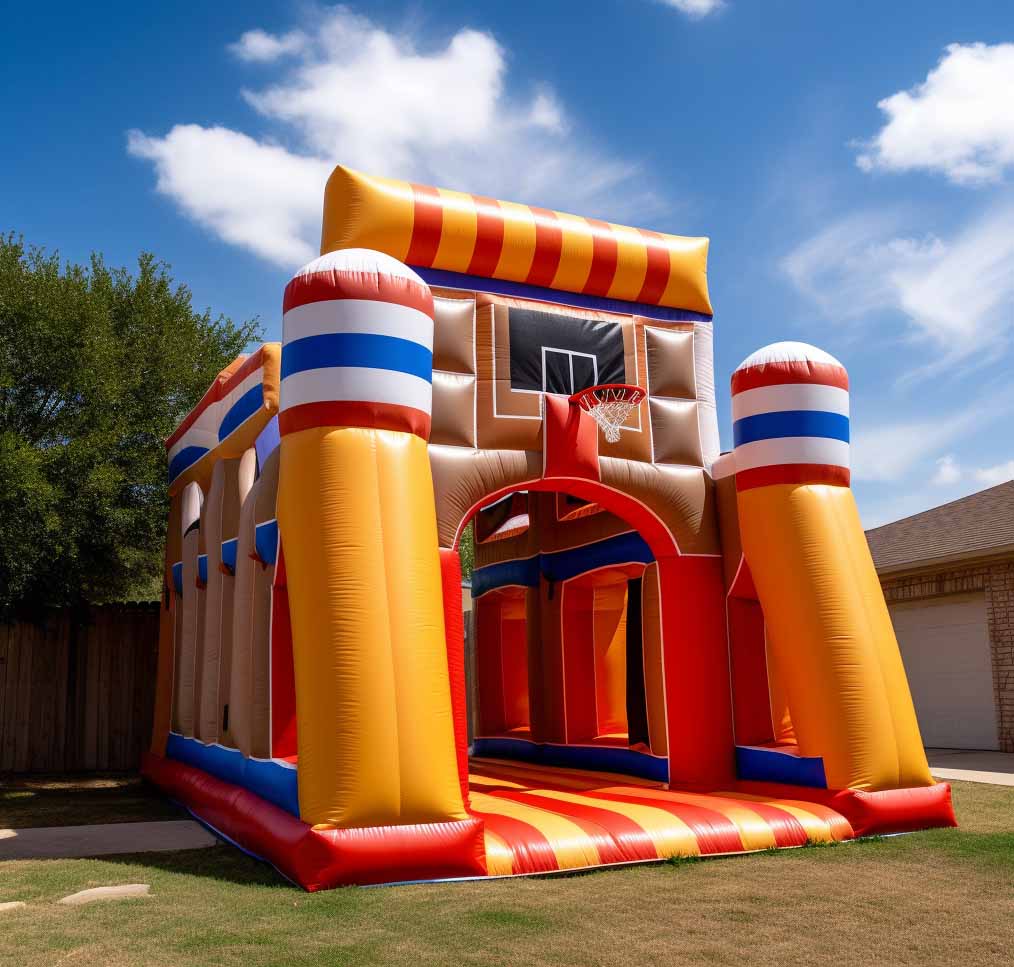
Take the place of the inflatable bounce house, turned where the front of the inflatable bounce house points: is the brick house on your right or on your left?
on your left

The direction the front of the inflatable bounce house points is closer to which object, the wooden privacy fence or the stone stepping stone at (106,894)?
the stone stepping stone

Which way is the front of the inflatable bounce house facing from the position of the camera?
facing the viewer and to the right of the viewer

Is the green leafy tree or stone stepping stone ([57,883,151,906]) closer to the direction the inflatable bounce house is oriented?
the stone stepping stone

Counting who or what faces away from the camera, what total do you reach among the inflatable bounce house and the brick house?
0

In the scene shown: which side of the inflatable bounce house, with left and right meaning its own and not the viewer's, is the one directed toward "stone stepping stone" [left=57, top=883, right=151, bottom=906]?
right

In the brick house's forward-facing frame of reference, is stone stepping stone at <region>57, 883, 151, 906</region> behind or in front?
in front

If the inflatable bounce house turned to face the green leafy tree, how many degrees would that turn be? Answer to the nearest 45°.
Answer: approximately 180°

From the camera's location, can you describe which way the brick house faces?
facing the viewer and to the left of the viewer
